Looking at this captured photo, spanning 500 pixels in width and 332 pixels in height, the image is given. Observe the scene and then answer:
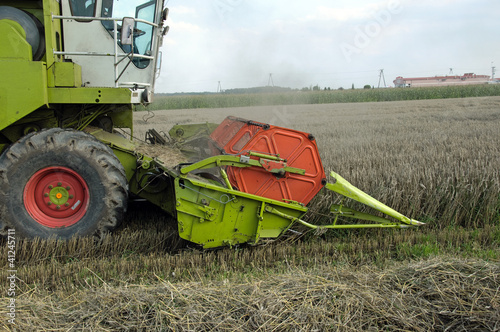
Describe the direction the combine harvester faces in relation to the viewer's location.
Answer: facing to the right of the viewer
